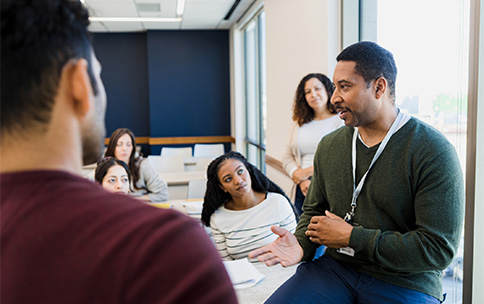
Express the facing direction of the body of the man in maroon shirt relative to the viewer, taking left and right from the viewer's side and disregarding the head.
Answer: facing away from the viewer and to the right of the viewer

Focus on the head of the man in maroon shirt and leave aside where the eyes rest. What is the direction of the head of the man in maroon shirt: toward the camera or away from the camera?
away from the camera

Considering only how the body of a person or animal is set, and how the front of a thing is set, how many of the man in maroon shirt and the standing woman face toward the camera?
1

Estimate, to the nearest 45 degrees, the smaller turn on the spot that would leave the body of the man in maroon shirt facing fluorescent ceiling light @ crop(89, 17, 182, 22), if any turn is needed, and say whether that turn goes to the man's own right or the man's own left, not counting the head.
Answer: approximately 45° to the man's own left

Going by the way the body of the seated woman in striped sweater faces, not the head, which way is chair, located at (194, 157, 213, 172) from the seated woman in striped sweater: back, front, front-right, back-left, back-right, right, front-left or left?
back

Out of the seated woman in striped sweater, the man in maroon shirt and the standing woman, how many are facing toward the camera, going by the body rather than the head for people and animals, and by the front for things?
2
